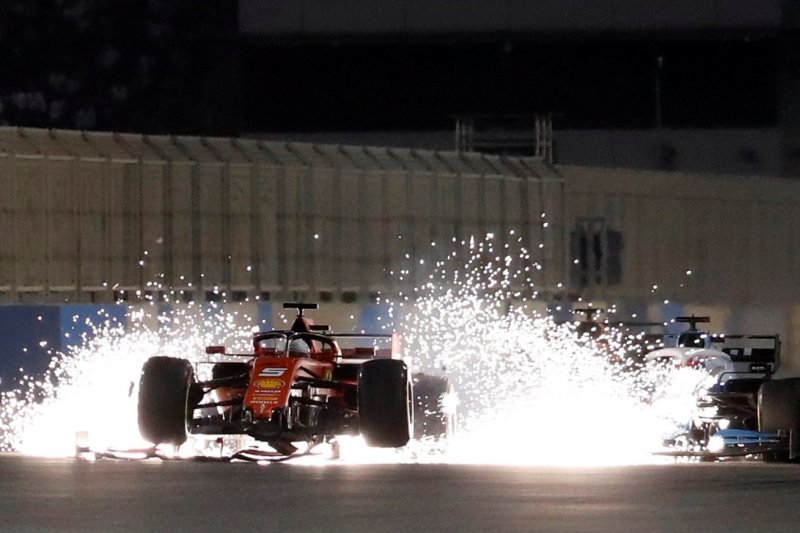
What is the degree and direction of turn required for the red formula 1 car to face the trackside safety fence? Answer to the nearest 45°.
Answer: approximately 180°

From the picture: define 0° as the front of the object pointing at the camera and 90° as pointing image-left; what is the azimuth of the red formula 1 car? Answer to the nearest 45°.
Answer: approximately 0°
